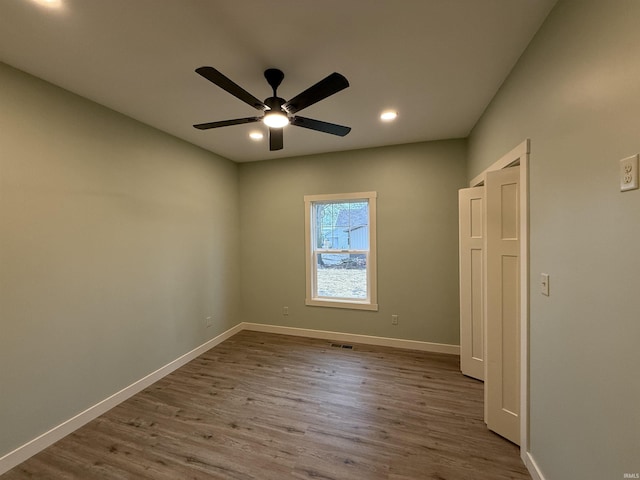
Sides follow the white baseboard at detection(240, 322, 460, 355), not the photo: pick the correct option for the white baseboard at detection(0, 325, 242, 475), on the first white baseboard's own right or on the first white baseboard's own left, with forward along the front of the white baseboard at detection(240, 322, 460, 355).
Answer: on the first white baseboard's own right

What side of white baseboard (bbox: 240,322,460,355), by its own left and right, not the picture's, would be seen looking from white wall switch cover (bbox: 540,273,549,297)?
front

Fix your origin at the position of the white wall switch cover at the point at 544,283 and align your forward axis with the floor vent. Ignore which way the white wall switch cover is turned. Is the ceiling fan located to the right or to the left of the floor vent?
left

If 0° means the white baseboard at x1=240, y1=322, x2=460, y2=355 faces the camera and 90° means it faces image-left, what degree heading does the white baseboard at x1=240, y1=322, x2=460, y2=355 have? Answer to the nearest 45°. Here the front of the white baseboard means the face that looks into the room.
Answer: approximately 0°

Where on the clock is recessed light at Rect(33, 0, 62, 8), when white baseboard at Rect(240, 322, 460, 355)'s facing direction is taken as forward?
The recessed light is roughly at 1 o'clock from the white baseboard.

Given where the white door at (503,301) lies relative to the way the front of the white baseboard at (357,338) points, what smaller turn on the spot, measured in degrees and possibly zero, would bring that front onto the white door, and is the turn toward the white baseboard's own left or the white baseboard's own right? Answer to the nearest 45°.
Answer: approximately 45° to the white baseboard's own left
